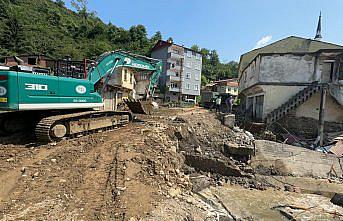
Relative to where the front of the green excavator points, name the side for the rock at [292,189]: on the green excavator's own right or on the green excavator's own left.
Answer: on the green excavator's own right

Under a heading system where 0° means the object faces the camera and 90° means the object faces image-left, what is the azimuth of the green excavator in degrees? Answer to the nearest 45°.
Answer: approximately 225°

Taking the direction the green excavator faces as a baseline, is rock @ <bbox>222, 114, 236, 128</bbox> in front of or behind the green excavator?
in front

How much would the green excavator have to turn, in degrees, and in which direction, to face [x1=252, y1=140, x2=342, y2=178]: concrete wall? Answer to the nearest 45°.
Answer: approximately 45° to its right

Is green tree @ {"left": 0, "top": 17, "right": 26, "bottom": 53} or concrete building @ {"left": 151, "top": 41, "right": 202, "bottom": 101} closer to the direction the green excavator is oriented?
the concrete building

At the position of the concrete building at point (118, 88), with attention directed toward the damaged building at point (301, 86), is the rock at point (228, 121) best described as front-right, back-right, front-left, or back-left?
front-right

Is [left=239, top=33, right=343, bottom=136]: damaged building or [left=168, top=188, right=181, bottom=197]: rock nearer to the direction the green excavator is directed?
the damaged building

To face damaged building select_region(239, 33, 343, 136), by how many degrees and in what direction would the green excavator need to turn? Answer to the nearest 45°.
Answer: approximately 45° to its right

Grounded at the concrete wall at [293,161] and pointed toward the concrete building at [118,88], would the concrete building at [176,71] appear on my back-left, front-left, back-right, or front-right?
front-right

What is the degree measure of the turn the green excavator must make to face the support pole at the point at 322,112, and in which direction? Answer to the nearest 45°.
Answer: approximately 45° to its right

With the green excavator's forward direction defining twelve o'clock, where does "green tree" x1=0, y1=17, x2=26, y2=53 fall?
The green tree is roughly at 10 o'clock from the green excavator.

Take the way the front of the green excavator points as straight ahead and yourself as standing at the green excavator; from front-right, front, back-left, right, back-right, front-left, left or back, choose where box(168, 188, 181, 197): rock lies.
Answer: right
